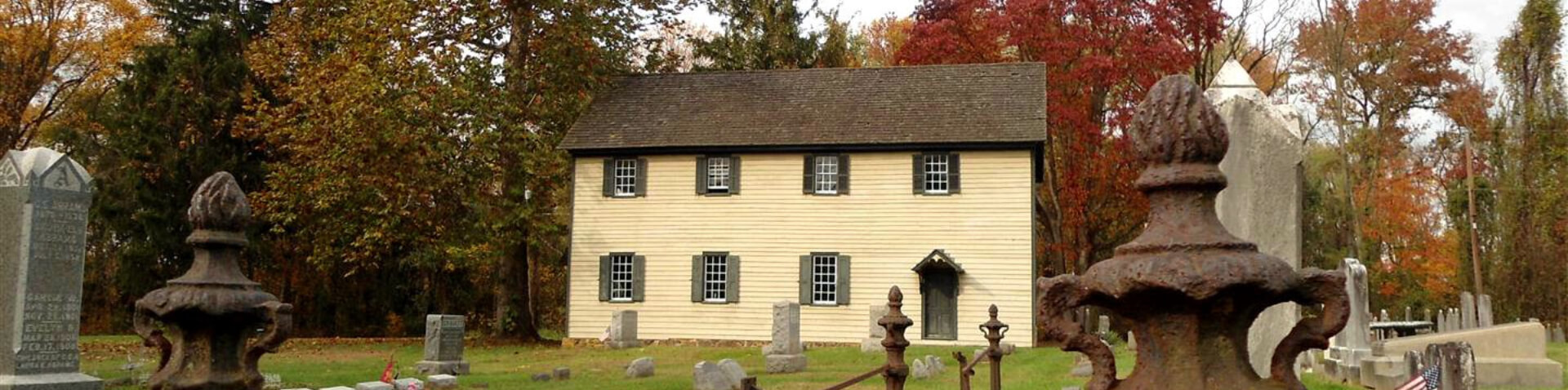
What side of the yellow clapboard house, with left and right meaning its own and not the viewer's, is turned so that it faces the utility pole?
left

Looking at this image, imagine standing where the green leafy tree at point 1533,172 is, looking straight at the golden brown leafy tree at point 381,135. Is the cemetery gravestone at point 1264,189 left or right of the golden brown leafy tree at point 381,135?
left

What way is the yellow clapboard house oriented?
toward the camera

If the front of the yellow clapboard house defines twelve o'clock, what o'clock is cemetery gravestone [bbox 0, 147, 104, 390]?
The cemetery gravestone is roughly at 1 o'clock from the yellow clapboard house.

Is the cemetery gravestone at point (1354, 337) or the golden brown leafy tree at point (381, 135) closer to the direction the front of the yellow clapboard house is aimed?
the cemetery gravestone

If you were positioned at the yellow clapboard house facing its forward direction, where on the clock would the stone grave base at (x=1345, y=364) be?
The stone grave base is roughly at 11 o'clock from the yellow clapboard house.

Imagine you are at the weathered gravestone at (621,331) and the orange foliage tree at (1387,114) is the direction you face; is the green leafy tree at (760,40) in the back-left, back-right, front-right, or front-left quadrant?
front-left

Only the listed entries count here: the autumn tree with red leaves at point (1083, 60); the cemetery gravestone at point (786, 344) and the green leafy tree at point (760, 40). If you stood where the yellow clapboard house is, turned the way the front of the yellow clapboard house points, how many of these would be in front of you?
1

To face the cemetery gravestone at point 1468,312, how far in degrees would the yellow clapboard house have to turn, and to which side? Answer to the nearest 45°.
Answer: approximately 90° to its left

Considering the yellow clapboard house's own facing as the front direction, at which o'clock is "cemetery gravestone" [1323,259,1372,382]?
The cemetery gravestone is roughly at 11 o'clock from the yellow clapboard house.

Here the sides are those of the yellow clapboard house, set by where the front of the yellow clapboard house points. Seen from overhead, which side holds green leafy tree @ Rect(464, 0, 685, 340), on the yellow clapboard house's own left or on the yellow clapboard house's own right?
on the yellow clapboard house's own right

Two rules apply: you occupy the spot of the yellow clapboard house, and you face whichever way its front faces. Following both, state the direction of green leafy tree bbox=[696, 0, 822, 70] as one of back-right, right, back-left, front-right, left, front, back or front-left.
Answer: back

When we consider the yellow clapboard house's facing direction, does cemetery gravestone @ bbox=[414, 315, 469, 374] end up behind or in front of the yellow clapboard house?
in front

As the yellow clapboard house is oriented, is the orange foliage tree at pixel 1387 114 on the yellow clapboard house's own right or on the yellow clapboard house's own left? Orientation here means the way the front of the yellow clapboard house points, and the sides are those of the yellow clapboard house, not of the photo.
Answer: on the yellow clapboard house's own left

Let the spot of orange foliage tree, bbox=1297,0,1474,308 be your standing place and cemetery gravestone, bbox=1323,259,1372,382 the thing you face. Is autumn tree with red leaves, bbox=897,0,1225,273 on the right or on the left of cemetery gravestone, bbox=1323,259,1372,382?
right

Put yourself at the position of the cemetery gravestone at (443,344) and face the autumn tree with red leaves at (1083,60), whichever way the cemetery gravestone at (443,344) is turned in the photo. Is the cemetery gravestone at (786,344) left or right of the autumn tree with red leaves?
right

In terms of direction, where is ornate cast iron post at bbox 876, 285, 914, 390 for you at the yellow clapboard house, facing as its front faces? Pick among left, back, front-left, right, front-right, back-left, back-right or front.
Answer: front

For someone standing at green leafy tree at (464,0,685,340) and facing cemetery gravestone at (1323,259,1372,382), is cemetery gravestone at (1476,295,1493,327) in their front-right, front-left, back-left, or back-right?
front-left

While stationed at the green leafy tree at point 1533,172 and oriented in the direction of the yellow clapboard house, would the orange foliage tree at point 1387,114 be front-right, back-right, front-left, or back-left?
front-right
